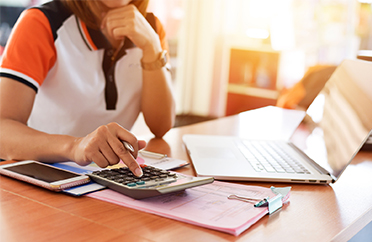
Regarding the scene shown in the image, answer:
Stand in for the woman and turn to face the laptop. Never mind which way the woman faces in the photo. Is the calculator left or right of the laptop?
right

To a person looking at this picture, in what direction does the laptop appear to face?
facing to the left of the viewer

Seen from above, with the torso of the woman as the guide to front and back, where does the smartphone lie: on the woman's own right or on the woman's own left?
on the woman's own right

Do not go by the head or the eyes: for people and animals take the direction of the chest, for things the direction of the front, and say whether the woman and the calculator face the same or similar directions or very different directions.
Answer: very different directions

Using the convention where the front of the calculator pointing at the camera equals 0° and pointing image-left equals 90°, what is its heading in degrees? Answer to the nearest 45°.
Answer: approximately 135°

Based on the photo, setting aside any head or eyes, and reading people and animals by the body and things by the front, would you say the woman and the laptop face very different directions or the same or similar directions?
very different directions

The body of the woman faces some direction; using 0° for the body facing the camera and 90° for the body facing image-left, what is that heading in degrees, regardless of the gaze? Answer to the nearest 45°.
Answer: approximately 315°

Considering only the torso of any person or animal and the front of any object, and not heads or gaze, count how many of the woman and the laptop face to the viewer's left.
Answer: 1
